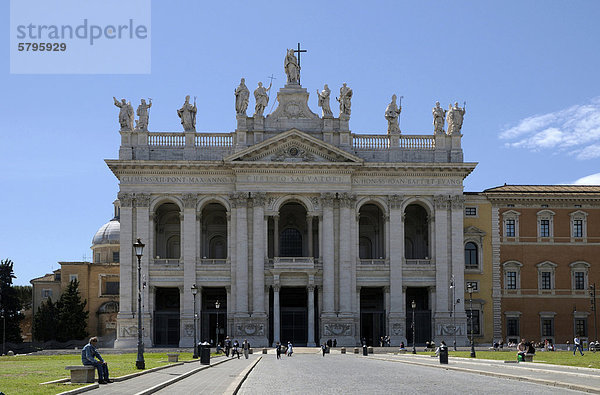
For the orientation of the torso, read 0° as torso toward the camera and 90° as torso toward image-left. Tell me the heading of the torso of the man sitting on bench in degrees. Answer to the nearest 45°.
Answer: approximately 270°
